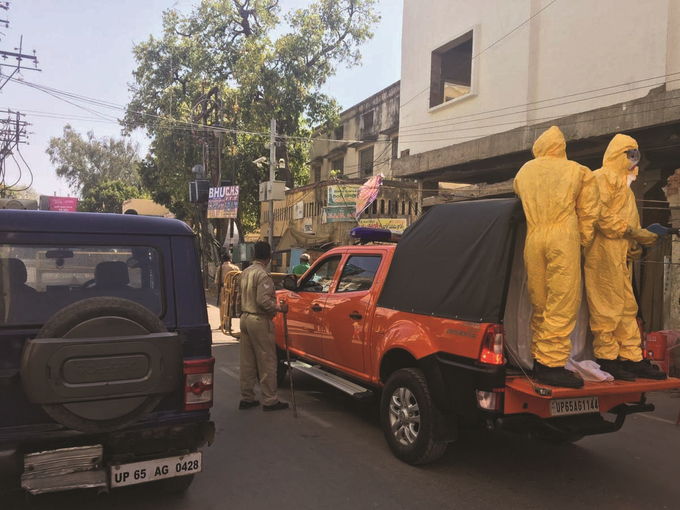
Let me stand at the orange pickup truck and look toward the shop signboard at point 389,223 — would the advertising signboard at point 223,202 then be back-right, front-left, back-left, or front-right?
front-left

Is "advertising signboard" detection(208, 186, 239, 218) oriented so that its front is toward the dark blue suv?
yes

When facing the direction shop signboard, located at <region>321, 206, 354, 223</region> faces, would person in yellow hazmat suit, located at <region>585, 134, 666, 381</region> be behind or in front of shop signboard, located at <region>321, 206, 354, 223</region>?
in front

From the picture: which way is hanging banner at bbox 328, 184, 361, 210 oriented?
toward the camera

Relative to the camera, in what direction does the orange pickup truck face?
facing away from the viewer and to the left of the viewer

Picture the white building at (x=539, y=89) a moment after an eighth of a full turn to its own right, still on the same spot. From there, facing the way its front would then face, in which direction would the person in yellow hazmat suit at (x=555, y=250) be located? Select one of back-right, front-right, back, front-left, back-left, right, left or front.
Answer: left

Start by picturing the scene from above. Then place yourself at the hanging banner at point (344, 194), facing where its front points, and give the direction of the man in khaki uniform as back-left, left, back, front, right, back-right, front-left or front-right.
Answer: front

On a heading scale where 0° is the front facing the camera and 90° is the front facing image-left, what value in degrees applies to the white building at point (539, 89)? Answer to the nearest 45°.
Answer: approximately 45°

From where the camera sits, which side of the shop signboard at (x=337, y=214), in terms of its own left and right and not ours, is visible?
front

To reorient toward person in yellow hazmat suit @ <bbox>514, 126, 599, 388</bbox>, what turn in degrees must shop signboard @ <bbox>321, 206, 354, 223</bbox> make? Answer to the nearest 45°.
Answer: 0° — it already faces them

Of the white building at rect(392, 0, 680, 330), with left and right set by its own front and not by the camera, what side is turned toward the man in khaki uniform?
front

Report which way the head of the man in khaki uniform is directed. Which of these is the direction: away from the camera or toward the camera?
away from the camera

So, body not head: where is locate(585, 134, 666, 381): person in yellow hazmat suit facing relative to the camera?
to the viewer's right

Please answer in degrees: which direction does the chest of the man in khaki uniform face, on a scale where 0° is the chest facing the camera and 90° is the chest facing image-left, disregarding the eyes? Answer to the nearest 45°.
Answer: approximately 225°

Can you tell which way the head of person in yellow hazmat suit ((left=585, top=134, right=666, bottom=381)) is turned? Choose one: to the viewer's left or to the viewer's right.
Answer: to the viewer's right
